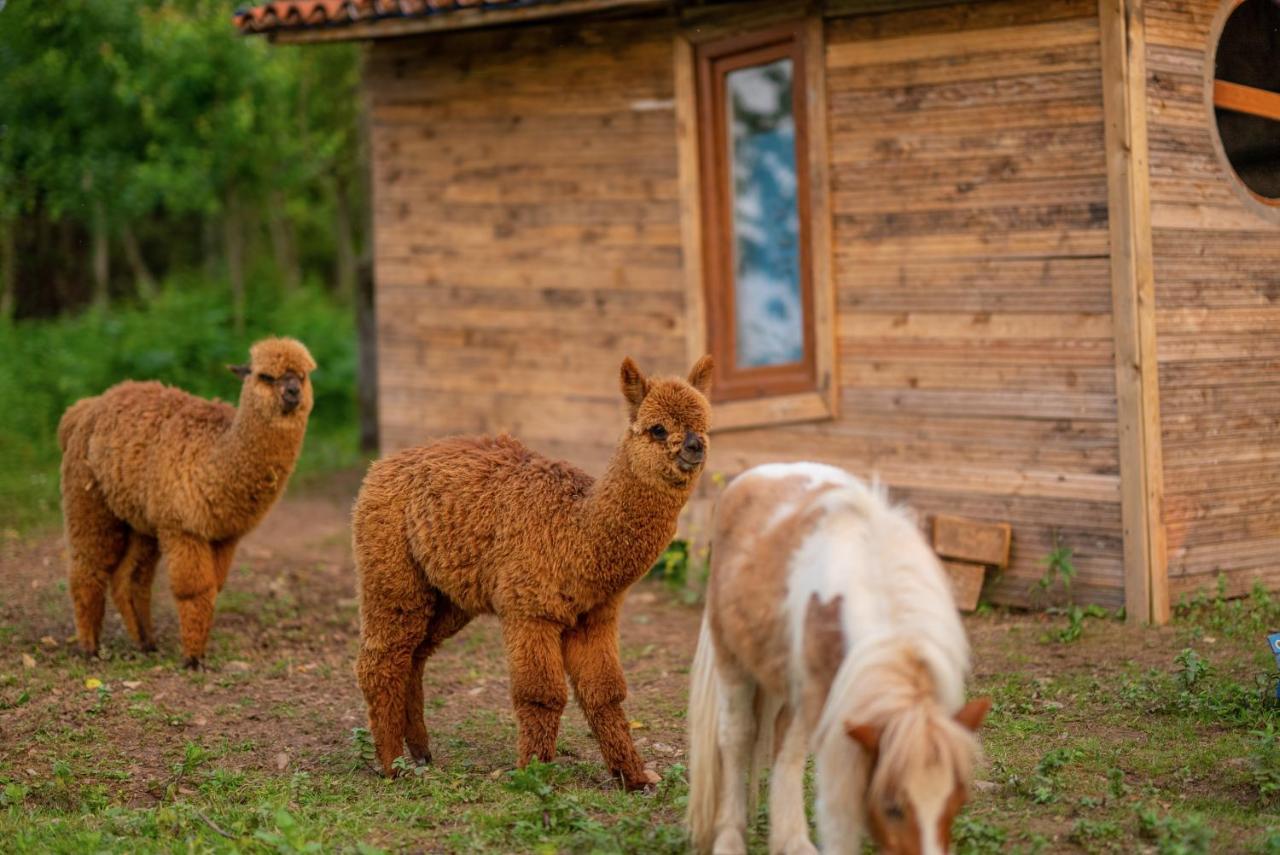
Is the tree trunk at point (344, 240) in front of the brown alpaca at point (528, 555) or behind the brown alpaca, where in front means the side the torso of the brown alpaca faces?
behind

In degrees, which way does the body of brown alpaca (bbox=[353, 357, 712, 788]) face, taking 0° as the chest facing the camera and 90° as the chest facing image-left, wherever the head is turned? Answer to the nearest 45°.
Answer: approximately 315°

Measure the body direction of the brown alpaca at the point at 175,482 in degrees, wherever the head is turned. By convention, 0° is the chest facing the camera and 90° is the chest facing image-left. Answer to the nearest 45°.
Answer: approximately 315°

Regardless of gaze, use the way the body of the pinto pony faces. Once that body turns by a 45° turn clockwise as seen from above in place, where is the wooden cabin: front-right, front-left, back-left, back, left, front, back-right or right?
back

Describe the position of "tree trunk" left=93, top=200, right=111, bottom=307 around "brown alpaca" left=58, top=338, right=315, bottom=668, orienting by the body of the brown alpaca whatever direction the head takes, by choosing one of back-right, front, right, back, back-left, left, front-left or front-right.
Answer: back-left

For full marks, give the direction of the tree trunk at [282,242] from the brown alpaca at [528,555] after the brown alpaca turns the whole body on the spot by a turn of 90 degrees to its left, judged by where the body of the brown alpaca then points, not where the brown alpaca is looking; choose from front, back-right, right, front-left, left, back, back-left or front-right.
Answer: front-left
